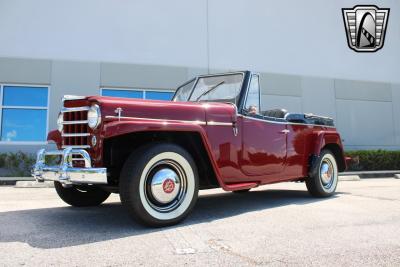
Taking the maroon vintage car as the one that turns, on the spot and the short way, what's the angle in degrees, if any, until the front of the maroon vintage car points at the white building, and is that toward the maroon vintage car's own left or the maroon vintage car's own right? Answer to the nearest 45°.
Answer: approximately 135° to the maroon vintage car's own right

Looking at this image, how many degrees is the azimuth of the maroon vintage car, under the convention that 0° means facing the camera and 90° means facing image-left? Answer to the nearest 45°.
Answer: approximately 45°

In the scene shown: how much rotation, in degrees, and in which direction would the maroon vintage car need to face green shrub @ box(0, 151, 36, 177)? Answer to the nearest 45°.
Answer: approximately 90° to its right

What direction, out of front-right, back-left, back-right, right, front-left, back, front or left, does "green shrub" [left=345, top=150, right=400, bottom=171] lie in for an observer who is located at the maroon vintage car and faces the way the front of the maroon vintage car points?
back
